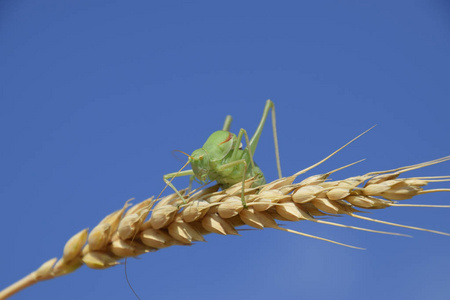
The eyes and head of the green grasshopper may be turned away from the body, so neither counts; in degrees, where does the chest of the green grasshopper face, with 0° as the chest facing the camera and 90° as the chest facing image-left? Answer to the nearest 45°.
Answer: approximately 45°
